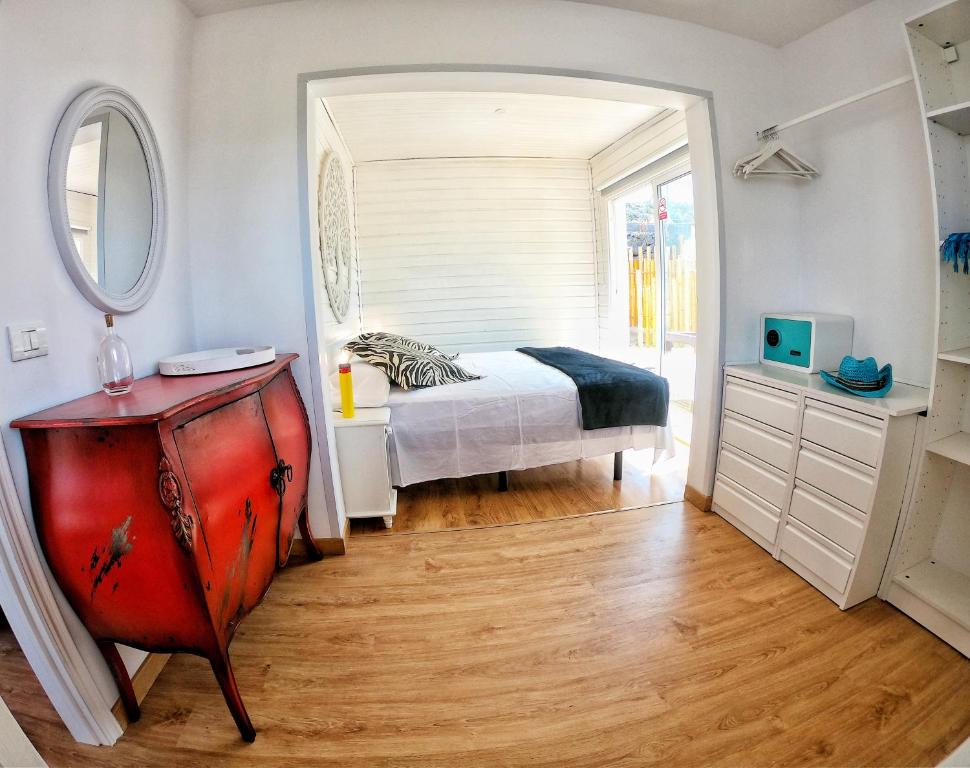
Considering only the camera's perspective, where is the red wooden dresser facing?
facing the viewer and to the right of the viewer

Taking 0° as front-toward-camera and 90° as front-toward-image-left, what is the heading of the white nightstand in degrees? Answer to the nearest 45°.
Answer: approximately 270°

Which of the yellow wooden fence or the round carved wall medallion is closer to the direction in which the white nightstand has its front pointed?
the yellow wooden fence

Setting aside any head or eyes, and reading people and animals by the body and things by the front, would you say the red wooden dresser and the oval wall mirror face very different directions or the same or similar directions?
same or similar directions

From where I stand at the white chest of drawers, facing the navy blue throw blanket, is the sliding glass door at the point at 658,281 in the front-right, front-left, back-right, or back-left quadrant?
front-right

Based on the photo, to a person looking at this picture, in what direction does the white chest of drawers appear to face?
facing the viewer and to the left of the viewer

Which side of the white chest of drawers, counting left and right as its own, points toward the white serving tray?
front

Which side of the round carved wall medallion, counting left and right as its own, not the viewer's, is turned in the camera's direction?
right

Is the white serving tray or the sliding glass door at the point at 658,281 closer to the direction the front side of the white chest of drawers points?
the white serving tray

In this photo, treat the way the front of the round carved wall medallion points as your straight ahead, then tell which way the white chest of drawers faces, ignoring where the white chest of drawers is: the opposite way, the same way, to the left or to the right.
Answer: the opposite way

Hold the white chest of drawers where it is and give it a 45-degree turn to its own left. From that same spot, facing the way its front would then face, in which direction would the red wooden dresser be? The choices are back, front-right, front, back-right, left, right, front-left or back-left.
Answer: front-right

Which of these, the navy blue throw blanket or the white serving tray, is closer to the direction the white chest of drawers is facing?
the white serving tray

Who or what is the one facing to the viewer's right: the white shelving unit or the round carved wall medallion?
the round carved wall medallion

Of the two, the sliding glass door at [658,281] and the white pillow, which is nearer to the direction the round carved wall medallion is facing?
the sliding glass door
